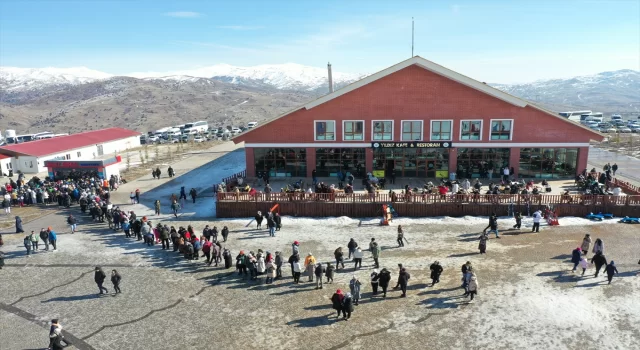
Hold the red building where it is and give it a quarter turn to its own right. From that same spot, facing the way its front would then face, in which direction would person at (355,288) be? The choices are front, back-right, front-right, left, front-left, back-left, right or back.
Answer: left

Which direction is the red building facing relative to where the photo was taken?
toward the camera

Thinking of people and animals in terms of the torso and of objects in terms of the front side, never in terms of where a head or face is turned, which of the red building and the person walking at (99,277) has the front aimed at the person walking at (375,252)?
the red building

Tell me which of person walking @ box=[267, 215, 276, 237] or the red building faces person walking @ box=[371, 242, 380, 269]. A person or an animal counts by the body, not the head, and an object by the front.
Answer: the red building

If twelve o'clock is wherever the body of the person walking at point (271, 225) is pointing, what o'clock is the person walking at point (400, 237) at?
the person walking at point (400, 237) is roughly at 4 o'clock from the person walking at point (271, 225).

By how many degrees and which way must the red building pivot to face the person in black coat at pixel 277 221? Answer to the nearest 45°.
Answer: approximately 45° to its right

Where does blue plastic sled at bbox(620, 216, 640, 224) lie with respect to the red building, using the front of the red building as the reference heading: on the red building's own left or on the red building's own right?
on the red building's own left

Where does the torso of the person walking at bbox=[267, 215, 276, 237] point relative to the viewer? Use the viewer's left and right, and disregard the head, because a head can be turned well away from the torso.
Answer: facing away from the viewer
